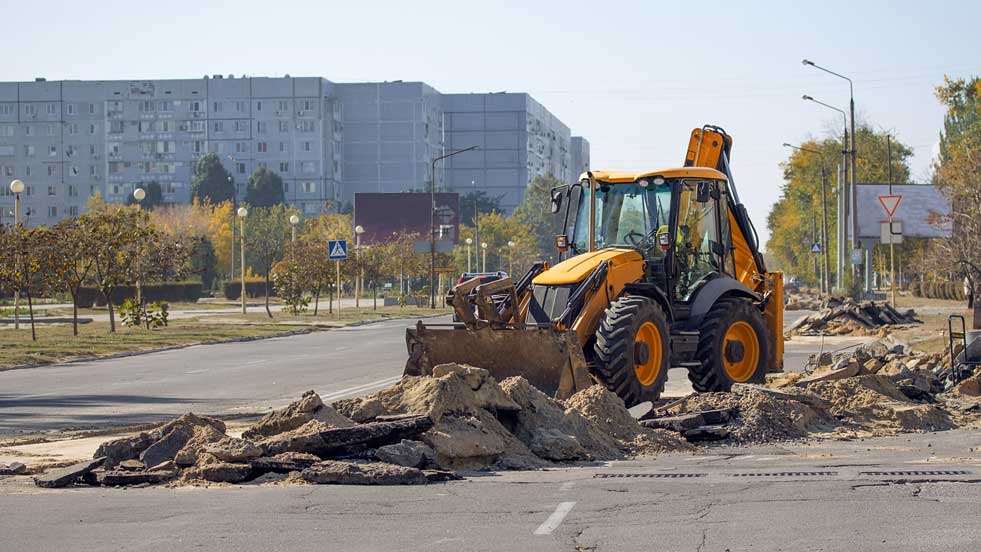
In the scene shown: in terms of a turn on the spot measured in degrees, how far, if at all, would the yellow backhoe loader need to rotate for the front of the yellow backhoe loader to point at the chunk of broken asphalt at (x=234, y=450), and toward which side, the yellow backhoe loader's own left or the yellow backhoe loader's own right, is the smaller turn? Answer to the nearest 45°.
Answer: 0° — it already faces it

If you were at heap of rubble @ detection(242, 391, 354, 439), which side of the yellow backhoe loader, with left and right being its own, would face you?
front

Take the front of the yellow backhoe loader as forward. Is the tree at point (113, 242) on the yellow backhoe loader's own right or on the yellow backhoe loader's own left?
on the yellow backhoe loader's own right

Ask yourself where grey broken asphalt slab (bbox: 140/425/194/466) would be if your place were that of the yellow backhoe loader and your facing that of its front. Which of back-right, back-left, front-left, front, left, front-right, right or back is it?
front

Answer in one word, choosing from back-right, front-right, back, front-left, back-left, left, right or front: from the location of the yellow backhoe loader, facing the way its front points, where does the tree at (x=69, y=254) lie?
right

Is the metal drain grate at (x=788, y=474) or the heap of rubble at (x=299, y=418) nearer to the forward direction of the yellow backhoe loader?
the heap of rubble

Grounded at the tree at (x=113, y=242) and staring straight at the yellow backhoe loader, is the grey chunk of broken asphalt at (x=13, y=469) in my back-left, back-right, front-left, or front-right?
front-right

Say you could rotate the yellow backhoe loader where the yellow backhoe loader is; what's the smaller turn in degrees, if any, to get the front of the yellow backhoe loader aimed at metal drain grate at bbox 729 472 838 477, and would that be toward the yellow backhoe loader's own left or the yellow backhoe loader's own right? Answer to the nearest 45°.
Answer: approximately 45° to the yellow backhoe loader's own left

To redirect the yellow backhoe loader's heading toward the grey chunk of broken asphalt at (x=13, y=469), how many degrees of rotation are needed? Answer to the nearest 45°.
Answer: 0° — it already faces it

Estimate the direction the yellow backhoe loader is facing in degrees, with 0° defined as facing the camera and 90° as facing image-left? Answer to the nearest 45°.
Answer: approximately 45°

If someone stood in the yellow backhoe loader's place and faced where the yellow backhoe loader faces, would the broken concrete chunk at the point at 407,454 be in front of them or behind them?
in front
